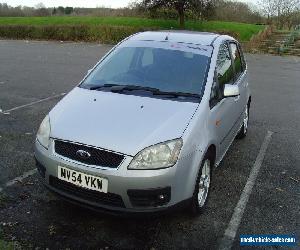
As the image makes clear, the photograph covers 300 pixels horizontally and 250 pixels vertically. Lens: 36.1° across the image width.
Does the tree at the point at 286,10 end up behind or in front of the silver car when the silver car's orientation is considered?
behind

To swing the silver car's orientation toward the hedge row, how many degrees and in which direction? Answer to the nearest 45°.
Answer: approximately 135° to its right

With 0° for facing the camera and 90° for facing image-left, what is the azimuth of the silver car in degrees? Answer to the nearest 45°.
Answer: approximately 45°

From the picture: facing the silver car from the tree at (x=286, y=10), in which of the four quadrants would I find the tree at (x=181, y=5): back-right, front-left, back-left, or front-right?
front-right

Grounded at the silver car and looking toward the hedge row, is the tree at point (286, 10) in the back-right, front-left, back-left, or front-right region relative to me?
front-right

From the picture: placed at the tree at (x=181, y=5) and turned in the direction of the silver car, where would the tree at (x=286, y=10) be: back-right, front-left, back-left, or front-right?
back-left

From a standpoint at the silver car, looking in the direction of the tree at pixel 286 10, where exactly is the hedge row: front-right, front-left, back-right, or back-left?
front-left

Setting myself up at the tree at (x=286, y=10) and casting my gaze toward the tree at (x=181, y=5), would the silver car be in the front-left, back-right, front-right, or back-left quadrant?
front-left

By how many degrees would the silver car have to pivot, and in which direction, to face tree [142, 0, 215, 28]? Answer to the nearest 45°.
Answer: approximately 135° to its right
